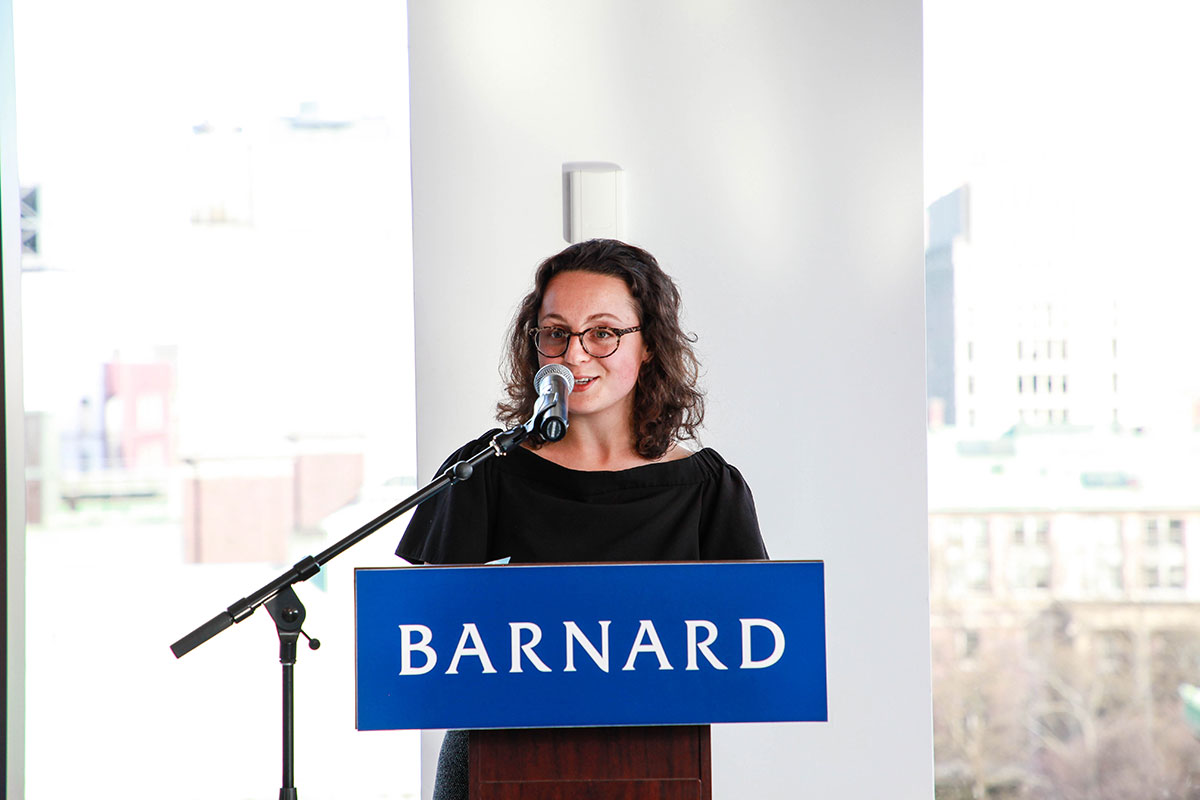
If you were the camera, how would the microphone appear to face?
facing away from the viewer

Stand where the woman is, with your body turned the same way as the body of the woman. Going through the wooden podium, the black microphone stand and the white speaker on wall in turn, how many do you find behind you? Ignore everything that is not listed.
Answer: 1

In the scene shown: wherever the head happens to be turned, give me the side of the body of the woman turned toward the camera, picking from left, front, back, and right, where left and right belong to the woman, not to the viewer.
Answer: front

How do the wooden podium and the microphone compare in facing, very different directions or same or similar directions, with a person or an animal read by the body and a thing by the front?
very different directions

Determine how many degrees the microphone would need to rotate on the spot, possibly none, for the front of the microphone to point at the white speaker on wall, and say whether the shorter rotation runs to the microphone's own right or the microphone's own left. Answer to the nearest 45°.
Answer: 0° — it already faces it

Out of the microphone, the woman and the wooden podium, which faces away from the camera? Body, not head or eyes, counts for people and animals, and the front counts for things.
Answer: the microphone

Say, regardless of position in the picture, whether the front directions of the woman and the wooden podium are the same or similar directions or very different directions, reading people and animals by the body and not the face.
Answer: same or similar directions

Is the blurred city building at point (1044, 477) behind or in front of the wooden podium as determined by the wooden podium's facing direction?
behind

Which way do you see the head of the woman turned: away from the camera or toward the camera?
toward the camera

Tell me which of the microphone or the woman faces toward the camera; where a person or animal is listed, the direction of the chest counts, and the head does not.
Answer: the woman

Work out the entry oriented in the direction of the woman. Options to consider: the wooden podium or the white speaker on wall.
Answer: the white speaker on wall

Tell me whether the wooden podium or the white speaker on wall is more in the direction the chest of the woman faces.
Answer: the wooden podium

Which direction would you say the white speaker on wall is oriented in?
toward the camera

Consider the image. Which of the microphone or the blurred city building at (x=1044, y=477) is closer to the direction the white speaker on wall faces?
the microphone

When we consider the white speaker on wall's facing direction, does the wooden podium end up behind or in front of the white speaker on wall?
in front
